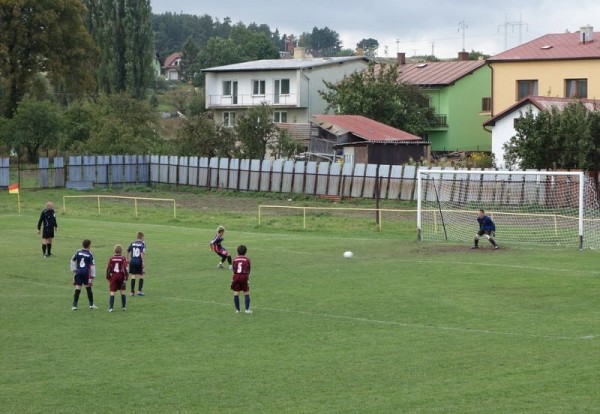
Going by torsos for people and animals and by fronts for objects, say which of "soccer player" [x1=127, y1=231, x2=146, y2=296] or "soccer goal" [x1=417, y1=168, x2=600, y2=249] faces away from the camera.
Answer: the soccer player

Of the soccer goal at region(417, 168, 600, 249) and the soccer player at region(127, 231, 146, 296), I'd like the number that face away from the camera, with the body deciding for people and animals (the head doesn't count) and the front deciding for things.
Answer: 1

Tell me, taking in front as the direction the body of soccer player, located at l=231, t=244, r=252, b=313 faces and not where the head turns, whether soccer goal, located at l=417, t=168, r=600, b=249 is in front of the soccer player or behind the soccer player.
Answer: in front

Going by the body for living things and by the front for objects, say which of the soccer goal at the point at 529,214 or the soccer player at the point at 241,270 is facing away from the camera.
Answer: the soccer player

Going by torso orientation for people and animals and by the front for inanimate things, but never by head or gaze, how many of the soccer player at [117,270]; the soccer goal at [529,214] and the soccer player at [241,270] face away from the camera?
2

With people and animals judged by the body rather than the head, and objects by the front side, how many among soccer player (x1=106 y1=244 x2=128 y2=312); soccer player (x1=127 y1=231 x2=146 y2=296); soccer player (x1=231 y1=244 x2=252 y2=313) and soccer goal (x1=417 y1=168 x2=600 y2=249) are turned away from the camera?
3

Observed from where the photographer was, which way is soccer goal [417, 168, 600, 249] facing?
facing the viewer and to the left of the viewer

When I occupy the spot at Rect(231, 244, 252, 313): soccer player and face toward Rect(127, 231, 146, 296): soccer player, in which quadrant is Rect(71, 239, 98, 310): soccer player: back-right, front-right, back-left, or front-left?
front-left

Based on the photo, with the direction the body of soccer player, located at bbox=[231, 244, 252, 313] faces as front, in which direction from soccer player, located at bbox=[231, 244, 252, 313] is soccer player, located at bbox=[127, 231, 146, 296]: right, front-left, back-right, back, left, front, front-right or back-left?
front-left

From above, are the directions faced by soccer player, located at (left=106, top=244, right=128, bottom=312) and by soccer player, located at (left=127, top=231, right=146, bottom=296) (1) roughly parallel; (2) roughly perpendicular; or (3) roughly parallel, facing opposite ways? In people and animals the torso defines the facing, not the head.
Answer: roughly parallel

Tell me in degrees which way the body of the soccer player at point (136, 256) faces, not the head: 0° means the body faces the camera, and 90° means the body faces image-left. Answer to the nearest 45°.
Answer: approximately 180°

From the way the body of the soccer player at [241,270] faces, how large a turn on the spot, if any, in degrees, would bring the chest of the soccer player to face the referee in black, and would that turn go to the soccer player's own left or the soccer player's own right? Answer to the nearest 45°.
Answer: approximately 45° to the soccer player's own left

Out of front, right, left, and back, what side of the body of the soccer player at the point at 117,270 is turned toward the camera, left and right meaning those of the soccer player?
back

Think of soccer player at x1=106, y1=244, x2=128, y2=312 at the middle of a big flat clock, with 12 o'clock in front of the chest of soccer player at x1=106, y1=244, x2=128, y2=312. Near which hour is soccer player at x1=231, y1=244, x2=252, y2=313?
soccer player at x1=231, y1=244, x2=252, y2=313 is roughly at 4 o'clock from soccer player at x1=106, y1=244, x2=128, y2=312.

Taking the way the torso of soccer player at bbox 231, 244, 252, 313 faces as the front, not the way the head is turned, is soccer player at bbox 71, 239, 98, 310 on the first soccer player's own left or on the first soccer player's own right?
on the first soccer player's own left

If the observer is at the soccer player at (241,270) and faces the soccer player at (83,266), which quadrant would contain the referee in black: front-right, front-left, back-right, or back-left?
front-right

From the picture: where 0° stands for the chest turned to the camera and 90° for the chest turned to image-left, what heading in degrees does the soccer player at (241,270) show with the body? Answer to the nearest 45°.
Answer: approximately 180°

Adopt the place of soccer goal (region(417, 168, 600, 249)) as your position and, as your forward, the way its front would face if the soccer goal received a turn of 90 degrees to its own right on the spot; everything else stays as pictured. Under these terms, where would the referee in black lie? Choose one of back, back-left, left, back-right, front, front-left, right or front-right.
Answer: left
